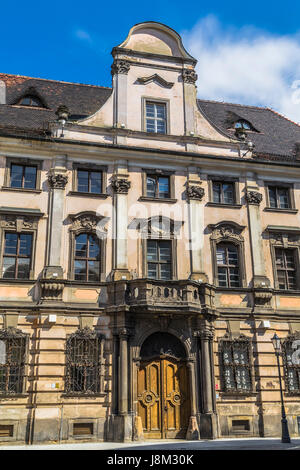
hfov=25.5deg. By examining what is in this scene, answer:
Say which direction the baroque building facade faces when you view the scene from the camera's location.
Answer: facing the viewer
